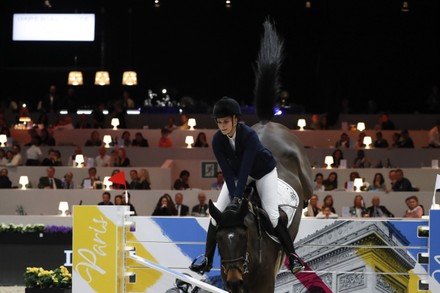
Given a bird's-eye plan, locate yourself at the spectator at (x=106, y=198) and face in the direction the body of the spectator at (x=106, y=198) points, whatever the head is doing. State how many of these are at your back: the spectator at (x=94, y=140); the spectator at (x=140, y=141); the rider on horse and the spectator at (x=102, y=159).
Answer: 3

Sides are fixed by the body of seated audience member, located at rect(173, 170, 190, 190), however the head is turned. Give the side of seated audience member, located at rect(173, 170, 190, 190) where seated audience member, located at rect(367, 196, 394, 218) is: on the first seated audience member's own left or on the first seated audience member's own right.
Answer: on the first seated audience member's own left

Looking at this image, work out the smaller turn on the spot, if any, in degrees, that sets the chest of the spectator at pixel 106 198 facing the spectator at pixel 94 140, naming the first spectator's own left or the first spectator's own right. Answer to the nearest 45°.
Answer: approximately 180°

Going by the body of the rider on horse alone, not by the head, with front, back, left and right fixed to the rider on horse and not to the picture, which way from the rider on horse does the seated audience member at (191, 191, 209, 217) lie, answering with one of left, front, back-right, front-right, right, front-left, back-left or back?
back-right

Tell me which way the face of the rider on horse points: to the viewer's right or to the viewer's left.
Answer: to the viewer's left

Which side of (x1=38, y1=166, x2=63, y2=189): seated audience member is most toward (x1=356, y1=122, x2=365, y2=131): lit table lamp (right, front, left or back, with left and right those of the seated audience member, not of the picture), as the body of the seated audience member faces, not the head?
left

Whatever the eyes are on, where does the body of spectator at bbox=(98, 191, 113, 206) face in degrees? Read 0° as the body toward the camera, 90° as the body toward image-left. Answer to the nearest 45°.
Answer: approximately 0°

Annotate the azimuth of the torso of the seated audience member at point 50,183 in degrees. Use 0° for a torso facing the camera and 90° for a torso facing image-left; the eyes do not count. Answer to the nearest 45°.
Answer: approximately 0°

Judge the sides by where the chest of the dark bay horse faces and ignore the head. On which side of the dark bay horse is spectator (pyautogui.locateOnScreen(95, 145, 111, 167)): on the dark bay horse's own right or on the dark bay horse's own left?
on the dark bay horse's own right
